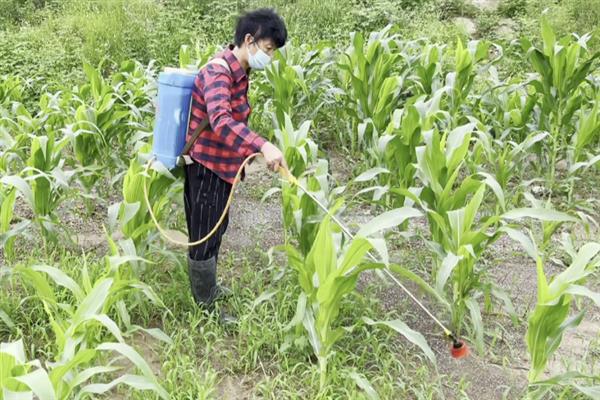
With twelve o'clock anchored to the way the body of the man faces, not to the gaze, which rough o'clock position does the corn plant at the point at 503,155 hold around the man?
The corn plant is roughly at 11 o'clock from the man.

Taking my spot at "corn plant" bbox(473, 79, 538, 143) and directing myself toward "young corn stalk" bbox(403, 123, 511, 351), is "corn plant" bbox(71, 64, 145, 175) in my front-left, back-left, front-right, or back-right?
front-right

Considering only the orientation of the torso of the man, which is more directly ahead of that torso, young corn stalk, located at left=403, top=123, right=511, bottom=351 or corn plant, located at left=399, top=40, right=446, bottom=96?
the young corn stalk

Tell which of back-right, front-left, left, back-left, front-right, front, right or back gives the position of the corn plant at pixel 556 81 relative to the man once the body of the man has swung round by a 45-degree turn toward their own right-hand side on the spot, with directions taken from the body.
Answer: left

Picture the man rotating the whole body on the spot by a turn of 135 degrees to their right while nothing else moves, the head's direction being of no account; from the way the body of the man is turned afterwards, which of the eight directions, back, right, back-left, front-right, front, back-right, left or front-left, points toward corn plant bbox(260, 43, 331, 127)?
back-right

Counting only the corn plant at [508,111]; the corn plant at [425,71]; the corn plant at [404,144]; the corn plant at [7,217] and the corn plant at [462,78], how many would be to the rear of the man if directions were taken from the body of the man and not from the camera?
1

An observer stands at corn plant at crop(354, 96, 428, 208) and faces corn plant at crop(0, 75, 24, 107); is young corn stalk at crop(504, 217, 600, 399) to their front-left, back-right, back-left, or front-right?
back-left

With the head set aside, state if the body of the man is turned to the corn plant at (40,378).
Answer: no

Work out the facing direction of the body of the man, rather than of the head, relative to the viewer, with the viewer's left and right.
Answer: facing to the right of the viewer

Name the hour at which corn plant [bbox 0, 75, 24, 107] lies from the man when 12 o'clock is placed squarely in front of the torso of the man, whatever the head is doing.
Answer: The corn plant is roughly at 8 o'clock from the man.

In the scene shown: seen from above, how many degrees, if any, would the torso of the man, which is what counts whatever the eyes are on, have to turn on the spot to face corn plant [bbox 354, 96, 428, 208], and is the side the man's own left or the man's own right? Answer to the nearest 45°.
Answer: approximately 45° to the man's own left

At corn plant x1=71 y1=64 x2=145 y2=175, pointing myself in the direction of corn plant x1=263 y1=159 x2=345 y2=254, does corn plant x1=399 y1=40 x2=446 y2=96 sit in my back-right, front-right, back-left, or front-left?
front-left

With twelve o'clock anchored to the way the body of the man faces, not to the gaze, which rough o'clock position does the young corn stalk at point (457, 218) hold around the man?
The young corn stalk is roughly at 12 o'clock from the man.

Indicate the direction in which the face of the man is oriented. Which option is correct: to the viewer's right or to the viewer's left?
to the viewer's right
